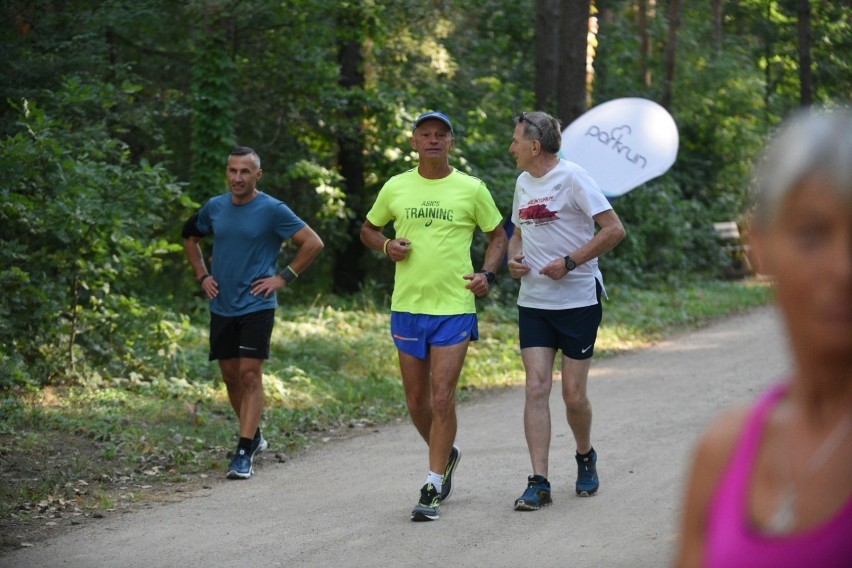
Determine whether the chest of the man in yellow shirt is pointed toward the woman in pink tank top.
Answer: yes

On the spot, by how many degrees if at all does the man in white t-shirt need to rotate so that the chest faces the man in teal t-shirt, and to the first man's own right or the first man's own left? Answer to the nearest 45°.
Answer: approximately 90° to the first man's own right

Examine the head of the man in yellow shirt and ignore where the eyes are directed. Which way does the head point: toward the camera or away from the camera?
toward the camera

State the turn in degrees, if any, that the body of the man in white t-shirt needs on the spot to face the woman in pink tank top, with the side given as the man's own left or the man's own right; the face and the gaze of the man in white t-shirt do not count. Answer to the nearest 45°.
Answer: approximately 45° to the man's own left

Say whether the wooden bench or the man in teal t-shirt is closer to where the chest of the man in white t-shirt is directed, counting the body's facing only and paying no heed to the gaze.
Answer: the man in teal t-shirt

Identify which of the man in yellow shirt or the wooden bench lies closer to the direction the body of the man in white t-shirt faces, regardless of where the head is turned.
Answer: the man in yellow shirt

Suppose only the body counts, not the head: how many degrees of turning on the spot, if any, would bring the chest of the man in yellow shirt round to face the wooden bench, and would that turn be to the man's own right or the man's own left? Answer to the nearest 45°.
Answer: approximately 180°

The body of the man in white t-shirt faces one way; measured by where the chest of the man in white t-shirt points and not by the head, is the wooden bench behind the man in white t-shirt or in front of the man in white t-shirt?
behind

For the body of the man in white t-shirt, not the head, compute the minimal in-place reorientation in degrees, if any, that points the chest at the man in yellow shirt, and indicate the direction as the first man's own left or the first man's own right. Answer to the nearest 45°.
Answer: approximately 45° to the first man's own right

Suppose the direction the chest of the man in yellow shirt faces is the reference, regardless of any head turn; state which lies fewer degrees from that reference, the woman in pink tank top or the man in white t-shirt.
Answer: the woman in pink tank top

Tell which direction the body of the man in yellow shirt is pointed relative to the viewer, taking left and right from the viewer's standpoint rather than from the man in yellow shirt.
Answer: facing the viewer

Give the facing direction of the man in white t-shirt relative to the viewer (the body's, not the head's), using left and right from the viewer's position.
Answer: facing the viewer and to the left of the viewer

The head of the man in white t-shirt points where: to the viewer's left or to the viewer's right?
to the viewer's left

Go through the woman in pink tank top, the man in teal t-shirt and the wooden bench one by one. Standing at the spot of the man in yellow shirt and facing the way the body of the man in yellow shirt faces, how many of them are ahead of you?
1

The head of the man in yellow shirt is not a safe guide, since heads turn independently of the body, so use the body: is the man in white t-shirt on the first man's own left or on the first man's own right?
on the first man's own left

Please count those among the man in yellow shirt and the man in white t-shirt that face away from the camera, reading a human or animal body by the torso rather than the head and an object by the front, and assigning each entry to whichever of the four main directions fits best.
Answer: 0
